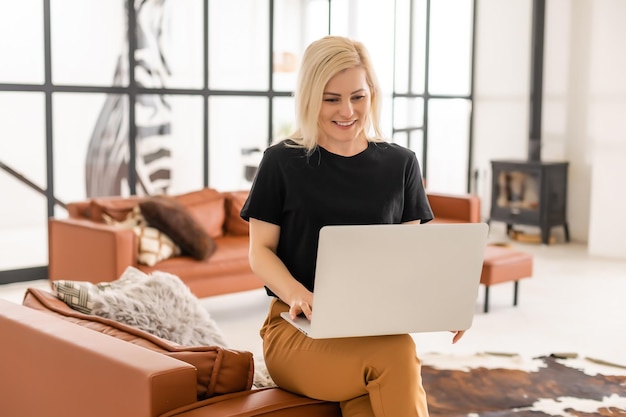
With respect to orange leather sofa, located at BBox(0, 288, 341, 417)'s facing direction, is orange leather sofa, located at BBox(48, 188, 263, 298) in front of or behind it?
behind

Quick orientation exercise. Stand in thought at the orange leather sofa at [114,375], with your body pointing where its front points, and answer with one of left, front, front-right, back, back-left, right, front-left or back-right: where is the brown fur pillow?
back-left

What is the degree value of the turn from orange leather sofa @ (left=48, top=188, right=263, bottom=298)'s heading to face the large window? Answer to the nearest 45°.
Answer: approximately 135° to its left

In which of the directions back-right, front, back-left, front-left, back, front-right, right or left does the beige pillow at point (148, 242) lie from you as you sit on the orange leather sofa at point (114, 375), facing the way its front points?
back-left

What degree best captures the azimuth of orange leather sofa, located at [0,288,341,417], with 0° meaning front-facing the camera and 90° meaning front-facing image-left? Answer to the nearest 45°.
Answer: approximately 315°

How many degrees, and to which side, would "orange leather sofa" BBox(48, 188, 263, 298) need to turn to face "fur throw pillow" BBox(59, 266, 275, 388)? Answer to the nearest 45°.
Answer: approximately 45° to its right

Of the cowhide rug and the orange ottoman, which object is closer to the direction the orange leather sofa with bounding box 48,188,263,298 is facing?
the cowhide rug

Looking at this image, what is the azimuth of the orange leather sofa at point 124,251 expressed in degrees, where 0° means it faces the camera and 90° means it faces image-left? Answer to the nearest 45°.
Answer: approximately 315°

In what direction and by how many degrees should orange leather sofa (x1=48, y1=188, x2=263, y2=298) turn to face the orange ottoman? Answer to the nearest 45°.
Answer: approximately 45° to its left
